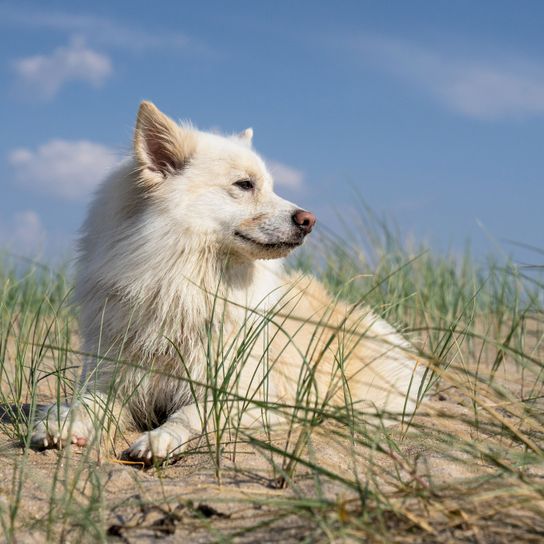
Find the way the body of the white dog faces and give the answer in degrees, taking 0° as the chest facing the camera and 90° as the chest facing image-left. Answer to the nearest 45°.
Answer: approximately 45°
